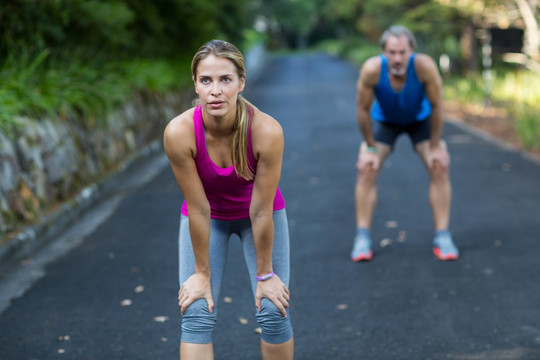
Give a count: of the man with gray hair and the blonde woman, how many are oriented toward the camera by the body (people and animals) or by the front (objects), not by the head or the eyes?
2

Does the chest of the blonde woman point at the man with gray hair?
no

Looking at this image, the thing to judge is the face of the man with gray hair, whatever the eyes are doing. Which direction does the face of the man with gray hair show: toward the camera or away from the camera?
toward the camera

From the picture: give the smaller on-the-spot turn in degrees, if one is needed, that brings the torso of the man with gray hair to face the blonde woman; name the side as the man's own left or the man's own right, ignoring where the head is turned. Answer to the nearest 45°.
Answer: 0° — they already face them

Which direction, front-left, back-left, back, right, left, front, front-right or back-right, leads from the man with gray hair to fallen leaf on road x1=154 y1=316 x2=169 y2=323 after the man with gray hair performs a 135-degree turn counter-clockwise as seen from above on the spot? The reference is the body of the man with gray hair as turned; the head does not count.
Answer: back

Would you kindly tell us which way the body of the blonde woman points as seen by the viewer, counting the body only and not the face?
toward the camera

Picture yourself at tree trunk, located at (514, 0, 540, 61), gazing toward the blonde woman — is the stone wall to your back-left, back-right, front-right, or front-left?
front-right

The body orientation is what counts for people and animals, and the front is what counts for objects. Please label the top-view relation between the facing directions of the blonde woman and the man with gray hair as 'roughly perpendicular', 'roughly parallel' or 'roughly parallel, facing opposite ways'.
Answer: roughly parallel

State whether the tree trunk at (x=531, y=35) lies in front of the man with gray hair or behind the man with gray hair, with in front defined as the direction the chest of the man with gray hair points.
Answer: behind

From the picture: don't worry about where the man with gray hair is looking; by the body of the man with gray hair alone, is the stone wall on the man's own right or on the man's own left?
on the man's own right

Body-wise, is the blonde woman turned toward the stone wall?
no

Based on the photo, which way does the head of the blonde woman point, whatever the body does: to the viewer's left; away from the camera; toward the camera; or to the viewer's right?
toward the camera

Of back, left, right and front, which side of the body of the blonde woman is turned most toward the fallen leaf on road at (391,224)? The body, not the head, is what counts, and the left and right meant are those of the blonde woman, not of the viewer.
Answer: back

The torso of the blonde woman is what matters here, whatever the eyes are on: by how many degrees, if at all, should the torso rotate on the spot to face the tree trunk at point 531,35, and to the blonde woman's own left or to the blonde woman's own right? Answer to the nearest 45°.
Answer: approximately 135° to the blonde woman's own left

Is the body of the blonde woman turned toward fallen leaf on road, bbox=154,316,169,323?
no
